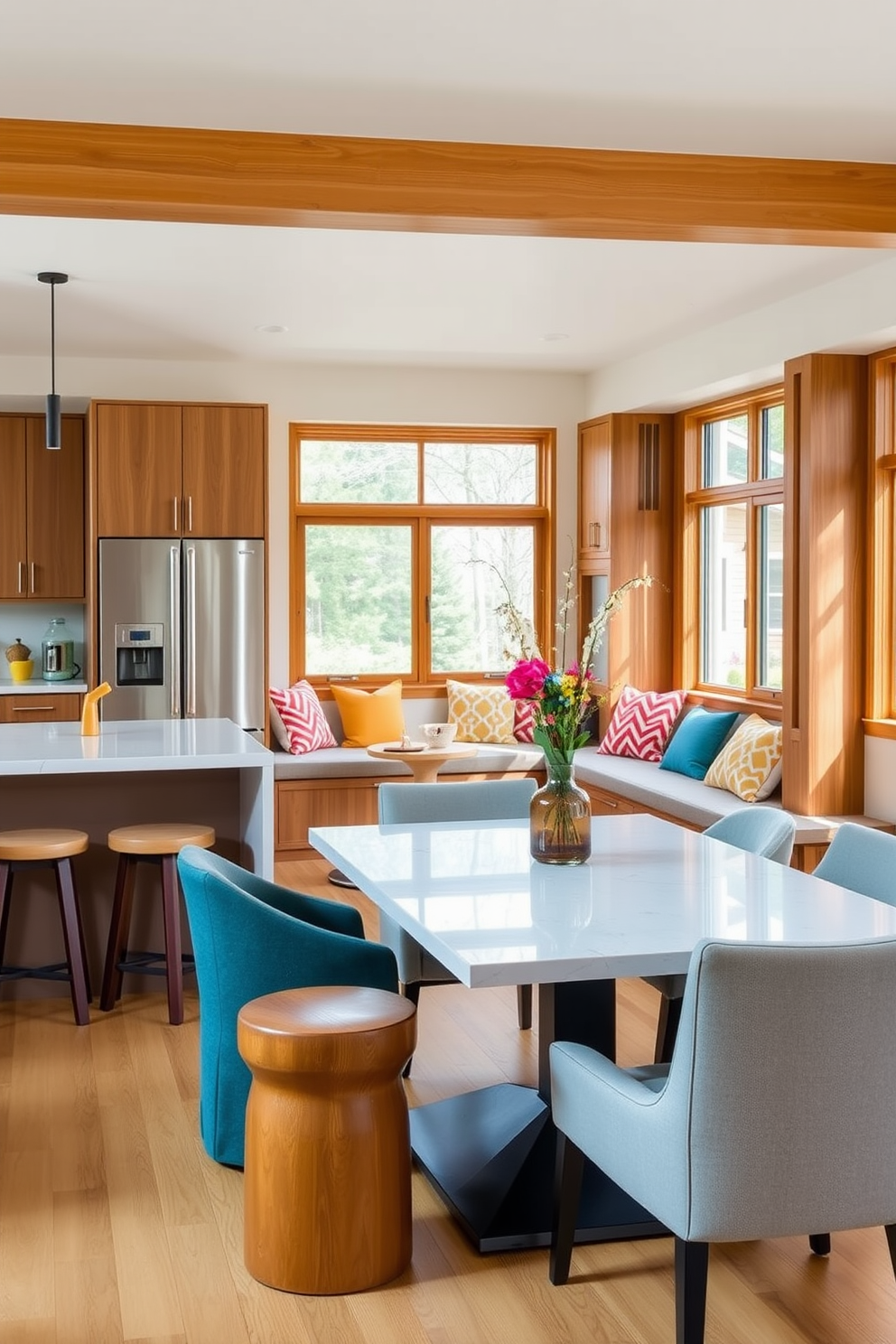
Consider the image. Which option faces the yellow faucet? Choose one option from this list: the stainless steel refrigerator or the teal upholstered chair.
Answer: the stainless steel refrigerator

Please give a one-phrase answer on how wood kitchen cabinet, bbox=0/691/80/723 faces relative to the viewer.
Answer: facing the viewer

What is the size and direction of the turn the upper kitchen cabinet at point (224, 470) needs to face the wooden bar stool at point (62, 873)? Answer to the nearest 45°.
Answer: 0° — it already faces it

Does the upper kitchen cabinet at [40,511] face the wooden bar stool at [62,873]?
yes

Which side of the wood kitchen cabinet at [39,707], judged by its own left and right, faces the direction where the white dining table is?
front

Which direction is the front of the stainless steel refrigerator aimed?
toward the camera

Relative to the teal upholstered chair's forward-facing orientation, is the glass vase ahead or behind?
ahead

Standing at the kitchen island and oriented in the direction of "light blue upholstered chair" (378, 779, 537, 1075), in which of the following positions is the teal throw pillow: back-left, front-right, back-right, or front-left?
front-left

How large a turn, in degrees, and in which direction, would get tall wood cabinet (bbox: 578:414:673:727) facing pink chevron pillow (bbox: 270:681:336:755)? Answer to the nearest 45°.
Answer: approximately 45° to its right

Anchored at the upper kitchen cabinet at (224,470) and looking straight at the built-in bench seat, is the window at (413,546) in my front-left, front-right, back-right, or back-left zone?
front-left

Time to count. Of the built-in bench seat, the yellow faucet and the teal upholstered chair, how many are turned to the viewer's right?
2

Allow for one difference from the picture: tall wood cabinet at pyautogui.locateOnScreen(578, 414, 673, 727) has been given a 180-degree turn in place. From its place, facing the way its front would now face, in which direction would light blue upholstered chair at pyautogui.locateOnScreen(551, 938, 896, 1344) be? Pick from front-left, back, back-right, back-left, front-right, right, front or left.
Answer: back-right

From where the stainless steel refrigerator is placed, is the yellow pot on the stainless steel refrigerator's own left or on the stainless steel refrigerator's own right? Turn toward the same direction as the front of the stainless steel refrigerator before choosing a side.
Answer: on the stainless steel refrigerator's own right

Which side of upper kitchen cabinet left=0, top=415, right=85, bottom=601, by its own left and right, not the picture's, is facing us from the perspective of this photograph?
front

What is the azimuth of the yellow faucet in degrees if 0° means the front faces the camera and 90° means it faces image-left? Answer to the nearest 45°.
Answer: approximately 270°

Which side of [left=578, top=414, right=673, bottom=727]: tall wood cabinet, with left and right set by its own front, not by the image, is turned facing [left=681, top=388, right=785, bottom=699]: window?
left

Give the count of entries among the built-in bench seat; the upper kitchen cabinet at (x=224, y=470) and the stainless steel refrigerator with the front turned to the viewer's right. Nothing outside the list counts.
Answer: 0

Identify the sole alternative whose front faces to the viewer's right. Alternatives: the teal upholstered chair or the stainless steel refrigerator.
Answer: the teal upholstered chair

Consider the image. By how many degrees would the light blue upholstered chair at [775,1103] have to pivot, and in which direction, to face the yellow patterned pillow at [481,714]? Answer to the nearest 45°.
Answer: approximately 45° to its right

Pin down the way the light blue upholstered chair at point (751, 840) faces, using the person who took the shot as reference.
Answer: facing the viewer and to the left of the viewer

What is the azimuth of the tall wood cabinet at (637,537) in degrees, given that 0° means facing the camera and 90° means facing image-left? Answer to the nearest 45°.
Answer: approximately 45°
